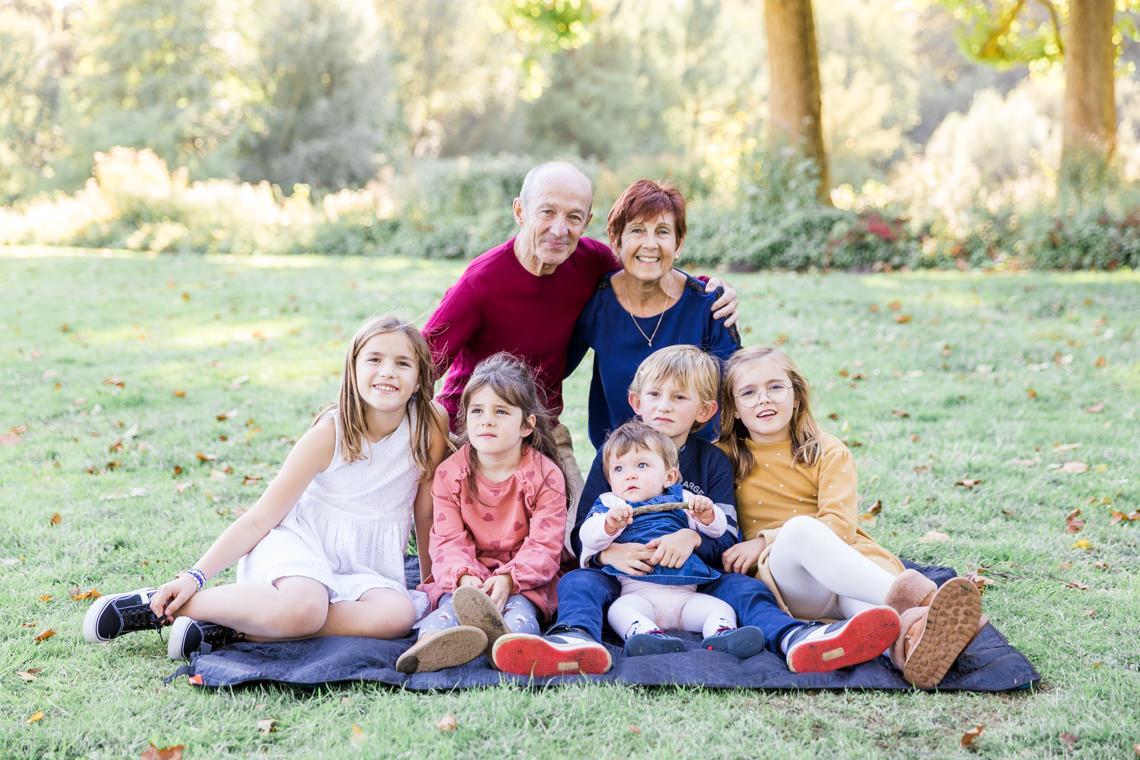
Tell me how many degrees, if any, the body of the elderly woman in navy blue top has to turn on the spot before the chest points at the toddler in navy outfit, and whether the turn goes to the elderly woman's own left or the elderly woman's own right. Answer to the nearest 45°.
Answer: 0° — they already face them

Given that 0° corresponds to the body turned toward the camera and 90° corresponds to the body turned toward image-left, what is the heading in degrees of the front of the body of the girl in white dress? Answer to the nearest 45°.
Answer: approximately 0°

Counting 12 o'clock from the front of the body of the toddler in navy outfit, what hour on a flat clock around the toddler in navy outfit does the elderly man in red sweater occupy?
The elderly man in red sweater is roughly at 5 o'clock from the toddler in navy outfit.

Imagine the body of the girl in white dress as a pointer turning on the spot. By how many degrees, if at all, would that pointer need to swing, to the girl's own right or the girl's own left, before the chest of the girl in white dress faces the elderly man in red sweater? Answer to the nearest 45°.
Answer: approximately 135° to the girl's own left

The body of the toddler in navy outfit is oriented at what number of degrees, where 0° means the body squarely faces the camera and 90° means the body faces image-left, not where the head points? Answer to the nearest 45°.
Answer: approximately 0°

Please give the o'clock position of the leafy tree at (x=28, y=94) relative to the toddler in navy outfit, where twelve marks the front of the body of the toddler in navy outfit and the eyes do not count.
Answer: The leafy tree is roughly at 5 o'clock from the toddler in navy outfit.

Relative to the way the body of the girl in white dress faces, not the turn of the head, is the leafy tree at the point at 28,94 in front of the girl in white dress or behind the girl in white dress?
behind

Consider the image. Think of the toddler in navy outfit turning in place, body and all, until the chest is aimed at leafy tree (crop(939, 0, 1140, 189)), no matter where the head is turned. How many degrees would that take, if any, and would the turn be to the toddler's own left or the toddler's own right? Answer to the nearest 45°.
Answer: approximately 135° to the toddler's own left

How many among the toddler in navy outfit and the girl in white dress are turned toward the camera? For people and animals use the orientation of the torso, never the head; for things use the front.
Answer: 2
